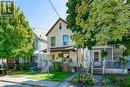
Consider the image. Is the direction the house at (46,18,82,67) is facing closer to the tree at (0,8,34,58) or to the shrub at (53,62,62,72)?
the shrub

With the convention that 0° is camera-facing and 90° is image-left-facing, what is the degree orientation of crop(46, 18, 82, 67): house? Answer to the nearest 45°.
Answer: approximately 0°

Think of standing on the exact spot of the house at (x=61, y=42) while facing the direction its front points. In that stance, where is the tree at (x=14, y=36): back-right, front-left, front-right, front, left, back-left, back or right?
front-right

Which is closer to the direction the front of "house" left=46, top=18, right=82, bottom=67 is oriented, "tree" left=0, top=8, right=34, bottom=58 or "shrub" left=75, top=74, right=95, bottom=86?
the shrub

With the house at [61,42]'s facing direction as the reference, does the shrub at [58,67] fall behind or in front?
in front

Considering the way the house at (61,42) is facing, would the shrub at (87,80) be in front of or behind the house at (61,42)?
in front

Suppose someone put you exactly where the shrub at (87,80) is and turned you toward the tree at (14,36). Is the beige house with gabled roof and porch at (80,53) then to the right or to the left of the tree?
right
